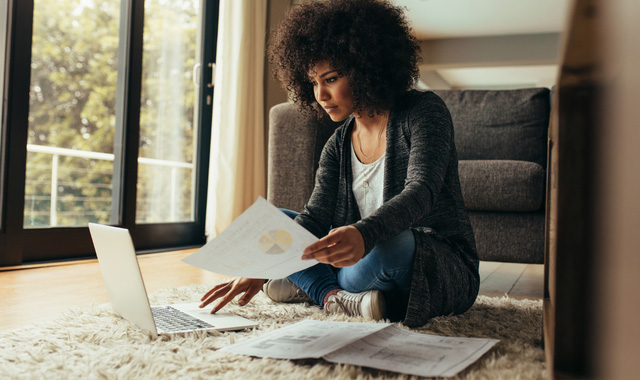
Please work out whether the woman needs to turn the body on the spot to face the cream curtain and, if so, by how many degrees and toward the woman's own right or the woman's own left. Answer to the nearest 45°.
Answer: approximately 135° to the woman's own right

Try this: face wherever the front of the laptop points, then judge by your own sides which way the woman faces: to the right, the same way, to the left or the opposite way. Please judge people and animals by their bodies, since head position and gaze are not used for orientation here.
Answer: the opposite way

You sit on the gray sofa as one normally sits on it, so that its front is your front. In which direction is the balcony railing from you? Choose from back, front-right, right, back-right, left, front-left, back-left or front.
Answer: back-right

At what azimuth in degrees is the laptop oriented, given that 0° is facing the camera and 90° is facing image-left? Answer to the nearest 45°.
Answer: approximately 225°

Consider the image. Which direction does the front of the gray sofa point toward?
toward the camera

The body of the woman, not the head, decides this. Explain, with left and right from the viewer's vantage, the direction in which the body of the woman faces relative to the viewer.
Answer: facing the viewer and to the left of the viewer

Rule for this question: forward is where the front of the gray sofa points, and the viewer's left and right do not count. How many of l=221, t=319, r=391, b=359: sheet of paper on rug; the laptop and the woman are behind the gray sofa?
0

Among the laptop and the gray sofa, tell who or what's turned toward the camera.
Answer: the gray sofa

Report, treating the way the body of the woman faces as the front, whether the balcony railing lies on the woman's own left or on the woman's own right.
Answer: on the woman's own right

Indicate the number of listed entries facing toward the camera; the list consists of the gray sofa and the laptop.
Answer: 1
